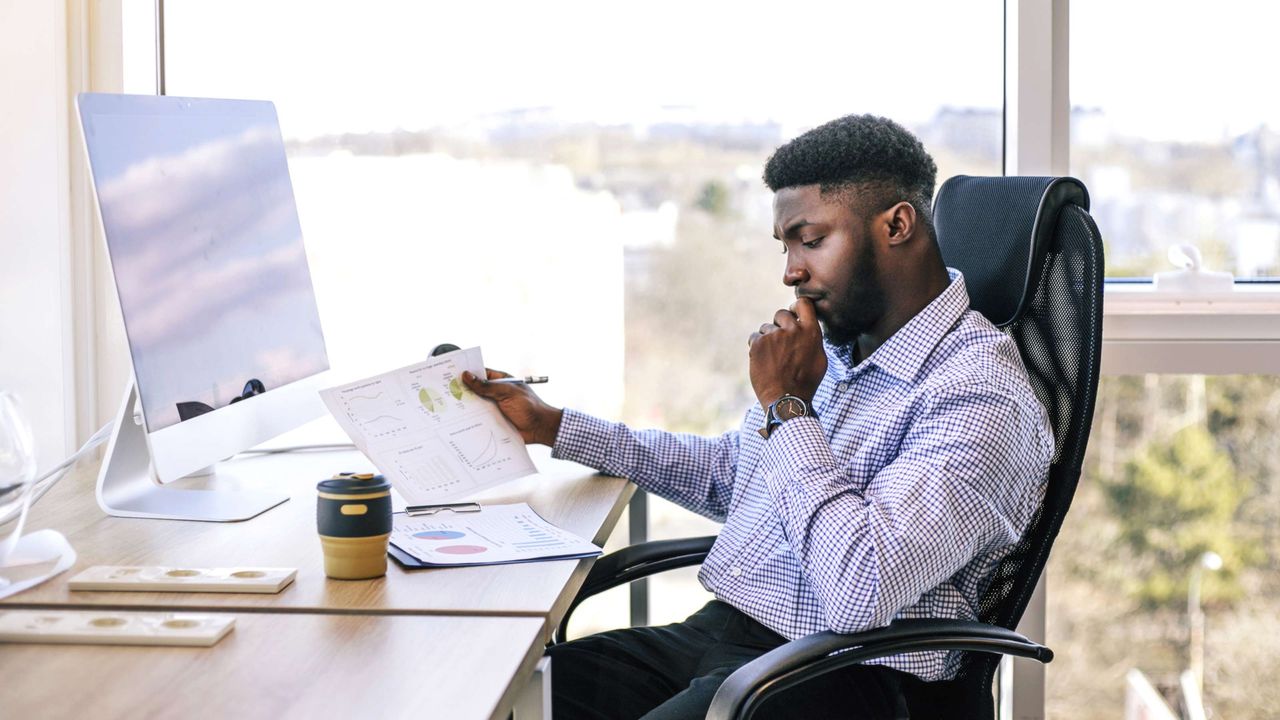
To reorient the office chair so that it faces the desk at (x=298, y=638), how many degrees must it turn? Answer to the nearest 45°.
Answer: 0° — it already faces it

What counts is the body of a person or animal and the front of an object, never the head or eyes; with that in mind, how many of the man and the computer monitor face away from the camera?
0

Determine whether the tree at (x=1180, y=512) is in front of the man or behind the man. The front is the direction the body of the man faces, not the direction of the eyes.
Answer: behind

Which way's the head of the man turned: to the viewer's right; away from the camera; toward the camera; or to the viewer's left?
to the viewer's left

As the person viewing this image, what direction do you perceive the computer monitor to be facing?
facing the viewer and to the right of the viewer

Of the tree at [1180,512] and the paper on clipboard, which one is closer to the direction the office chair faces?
the paper on clipboard

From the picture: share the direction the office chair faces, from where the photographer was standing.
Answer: facing the viewer and to the left of the viewer

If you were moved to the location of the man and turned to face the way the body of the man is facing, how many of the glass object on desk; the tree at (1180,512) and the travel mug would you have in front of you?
2
